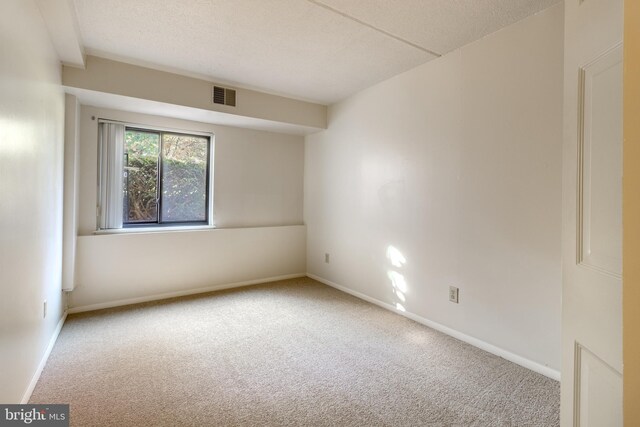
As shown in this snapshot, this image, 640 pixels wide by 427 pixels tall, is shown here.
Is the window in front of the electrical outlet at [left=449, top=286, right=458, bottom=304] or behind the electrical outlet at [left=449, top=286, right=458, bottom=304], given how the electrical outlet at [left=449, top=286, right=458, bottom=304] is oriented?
in front

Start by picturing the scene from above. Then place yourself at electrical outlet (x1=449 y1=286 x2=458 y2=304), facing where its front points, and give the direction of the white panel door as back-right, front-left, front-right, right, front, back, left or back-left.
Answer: front-left

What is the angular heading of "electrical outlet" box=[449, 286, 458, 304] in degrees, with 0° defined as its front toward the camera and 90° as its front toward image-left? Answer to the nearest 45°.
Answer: approximately 45°

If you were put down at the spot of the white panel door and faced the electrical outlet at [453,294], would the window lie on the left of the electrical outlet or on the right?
left
